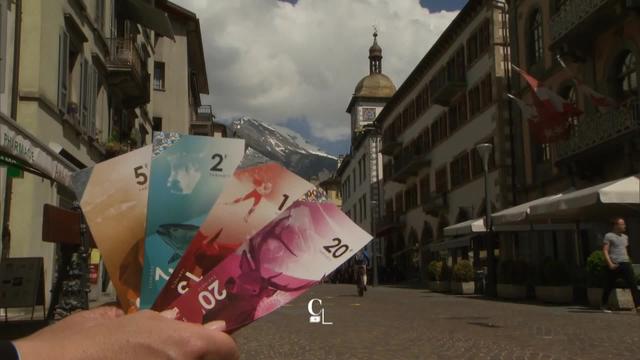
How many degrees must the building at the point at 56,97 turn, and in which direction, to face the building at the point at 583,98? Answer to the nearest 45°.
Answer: approximately 45° to its left

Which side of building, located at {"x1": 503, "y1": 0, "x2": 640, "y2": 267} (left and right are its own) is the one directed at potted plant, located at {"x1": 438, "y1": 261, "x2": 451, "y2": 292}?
right

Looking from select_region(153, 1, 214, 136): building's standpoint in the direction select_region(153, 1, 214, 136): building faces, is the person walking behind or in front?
in front

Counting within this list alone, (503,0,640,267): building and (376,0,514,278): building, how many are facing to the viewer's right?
0

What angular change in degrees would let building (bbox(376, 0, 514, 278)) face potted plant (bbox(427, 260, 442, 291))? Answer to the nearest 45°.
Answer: approximately 45° to its left

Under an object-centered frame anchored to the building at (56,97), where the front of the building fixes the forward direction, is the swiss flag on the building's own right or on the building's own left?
on the building's own left

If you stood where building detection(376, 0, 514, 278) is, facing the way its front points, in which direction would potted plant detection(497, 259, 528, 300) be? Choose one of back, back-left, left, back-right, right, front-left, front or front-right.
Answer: front-left

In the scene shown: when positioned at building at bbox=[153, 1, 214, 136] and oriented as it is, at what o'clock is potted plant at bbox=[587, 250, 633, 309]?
The potted plant is roughly at 1 o'clock from the building.

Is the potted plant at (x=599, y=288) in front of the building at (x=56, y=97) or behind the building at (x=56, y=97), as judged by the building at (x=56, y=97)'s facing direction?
in front

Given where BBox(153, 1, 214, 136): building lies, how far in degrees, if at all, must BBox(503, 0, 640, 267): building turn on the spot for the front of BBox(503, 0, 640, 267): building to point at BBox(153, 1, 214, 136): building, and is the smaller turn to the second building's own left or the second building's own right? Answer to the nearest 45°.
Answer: approximately 90° to the second building's own right

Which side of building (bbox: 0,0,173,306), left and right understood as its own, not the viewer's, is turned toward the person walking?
front

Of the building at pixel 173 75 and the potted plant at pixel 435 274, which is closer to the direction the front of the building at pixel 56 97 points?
the potted plant

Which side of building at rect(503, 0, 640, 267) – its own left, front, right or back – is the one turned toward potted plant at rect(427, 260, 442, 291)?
right
